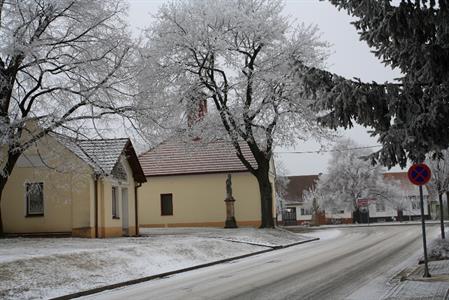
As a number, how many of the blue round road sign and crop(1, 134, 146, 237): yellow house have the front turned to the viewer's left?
0

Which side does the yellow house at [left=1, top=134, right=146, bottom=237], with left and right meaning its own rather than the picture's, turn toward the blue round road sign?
front

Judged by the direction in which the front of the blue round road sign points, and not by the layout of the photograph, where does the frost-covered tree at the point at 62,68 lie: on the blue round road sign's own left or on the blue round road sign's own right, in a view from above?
on the blue round road sign's own right

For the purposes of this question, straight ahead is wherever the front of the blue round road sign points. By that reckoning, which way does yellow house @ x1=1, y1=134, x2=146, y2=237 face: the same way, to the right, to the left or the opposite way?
to the left

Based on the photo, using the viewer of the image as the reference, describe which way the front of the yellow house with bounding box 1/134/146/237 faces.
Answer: facing the viewer and to the right of the viewer

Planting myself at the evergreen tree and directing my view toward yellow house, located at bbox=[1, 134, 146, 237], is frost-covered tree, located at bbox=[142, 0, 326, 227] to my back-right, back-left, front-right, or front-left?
front-right

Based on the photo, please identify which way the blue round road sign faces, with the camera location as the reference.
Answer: facing the viewer

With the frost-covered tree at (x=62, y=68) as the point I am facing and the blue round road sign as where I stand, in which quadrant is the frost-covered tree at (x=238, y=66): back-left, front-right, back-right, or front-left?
front-right

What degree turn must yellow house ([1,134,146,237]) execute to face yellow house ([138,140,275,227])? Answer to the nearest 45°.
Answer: approximately 90° to its left

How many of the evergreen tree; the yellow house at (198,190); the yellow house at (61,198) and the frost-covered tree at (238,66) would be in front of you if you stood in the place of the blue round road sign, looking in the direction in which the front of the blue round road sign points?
1

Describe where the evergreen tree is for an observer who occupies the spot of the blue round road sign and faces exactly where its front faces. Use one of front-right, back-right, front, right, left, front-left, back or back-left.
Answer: front

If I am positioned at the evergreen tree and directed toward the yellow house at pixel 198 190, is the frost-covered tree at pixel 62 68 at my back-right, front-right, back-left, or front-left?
front-left

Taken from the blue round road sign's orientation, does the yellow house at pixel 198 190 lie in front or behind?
behind
